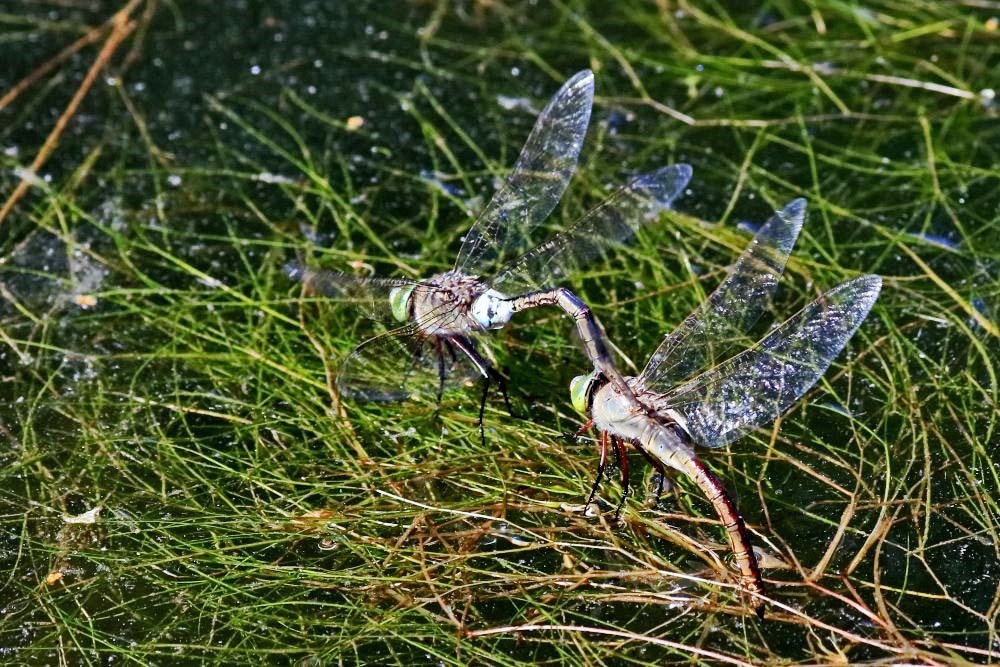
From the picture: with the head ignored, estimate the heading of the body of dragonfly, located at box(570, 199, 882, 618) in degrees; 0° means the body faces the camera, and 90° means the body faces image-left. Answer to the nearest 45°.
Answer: approximately 90°

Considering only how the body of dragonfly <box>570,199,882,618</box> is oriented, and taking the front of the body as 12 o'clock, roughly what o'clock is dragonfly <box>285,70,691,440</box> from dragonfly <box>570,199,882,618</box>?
dragonfly <box>285,70,691,440</box> is roughly at 1 o'clock from dragonfly <box>570,199,882,618</box>.
